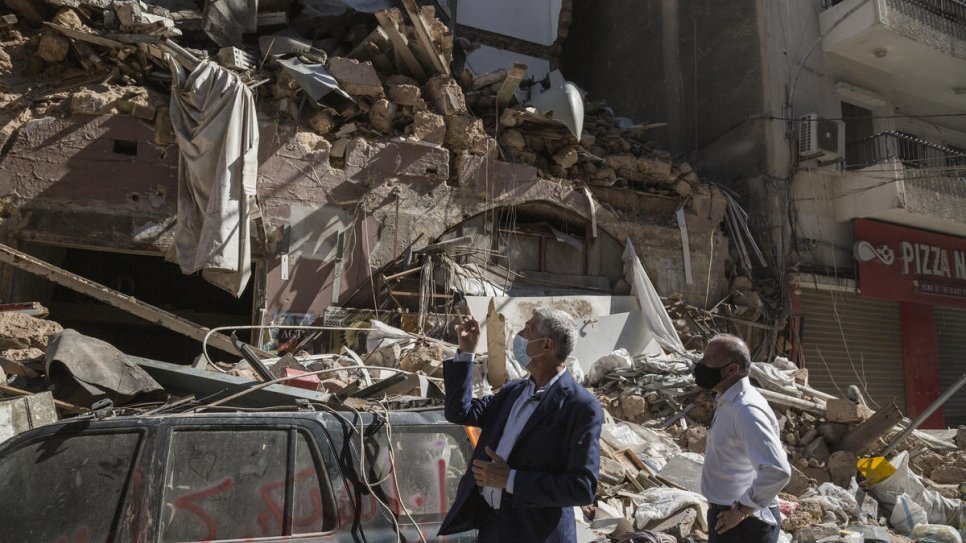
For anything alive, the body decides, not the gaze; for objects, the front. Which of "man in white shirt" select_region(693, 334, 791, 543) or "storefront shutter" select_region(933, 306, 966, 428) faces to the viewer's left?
the man in white shirt

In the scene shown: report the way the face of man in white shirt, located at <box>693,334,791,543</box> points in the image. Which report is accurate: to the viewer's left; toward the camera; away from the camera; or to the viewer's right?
to the viewer's left

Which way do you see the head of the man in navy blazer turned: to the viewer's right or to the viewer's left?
to the viewer's left

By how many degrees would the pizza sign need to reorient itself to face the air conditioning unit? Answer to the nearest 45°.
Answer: approximately 90° to its right

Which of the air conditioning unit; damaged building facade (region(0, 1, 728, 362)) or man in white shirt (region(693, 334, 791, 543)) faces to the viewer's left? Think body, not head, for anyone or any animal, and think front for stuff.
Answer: the man in white shirt

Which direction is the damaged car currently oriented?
to the viewer's left

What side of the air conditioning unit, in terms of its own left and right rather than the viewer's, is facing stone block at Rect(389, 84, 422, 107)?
right

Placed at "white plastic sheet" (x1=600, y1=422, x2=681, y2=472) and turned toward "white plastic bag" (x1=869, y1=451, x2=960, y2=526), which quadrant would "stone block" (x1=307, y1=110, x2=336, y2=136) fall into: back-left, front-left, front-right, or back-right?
back-left
